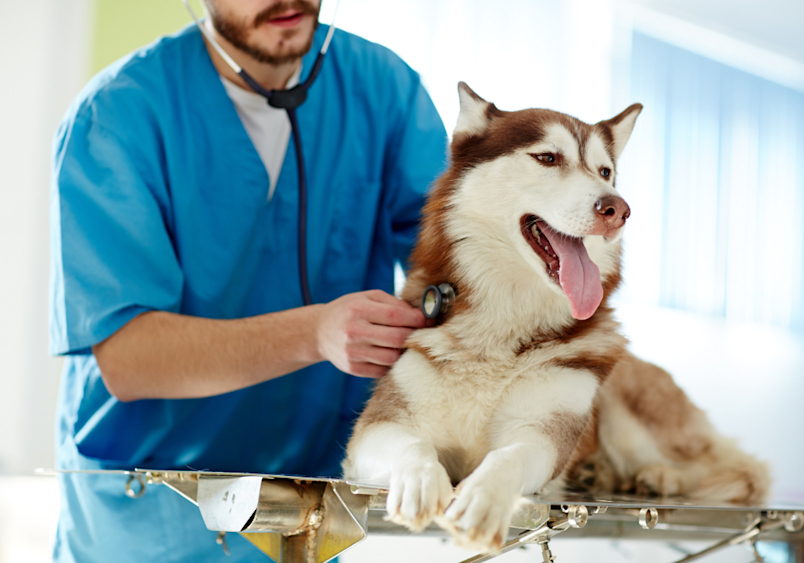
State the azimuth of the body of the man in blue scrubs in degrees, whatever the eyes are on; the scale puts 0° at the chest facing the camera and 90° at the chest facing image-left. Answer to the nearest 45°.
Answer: approximately 315°

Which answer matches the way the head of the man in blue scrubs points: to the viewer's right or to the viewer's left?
to the viewer's right

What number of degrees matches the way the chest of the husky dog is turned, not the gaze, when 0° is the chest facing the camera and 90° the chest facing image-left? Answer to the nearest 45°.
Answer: approximately 45°

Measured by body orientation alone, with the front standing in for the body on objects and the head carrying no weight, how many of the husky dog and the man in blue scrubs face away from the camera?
0

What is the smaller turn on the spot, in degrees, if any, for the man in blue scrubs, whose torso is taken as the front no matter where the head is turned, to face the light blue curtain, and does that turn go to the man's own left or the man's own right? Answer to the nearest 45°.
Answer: approximately 90° to the man's own left
